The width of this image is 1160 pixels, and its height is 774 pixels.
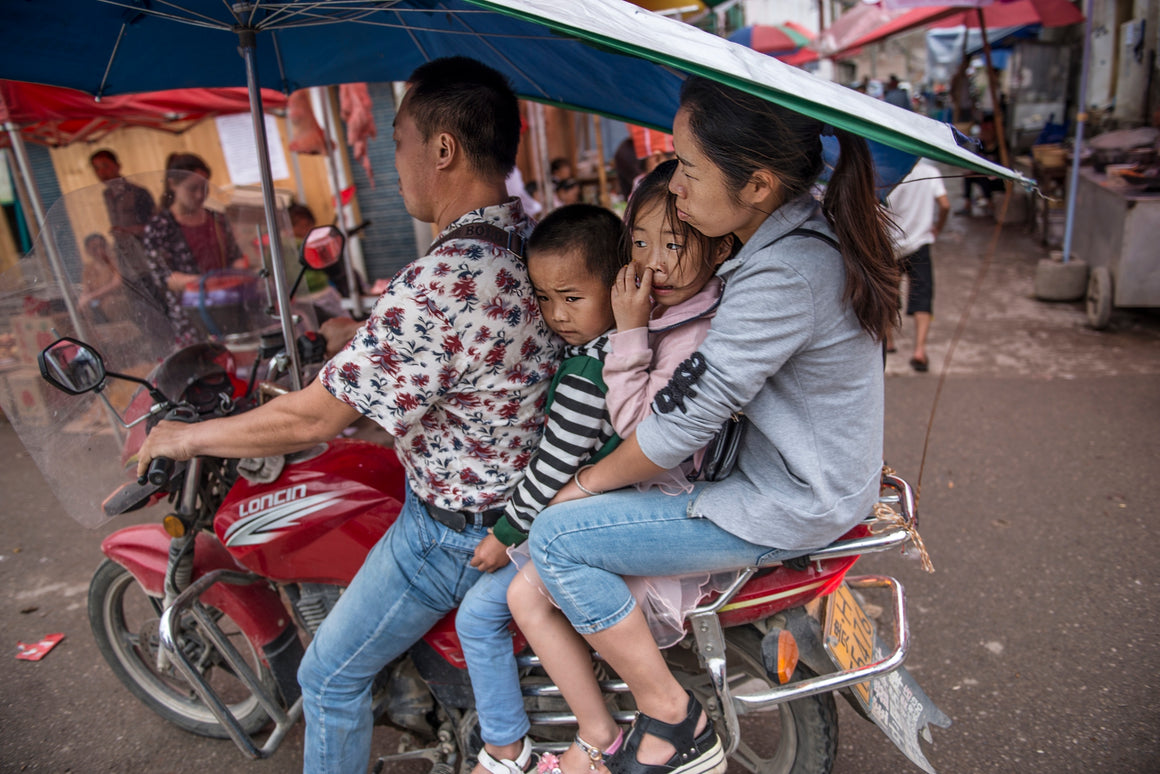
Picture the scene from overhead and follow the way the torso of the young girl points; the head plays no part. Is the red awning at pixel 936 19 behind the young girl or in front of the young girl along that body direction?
behind

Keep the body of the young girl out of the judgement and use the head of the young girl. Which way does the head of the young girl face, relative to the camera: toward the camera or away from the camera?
toward the camera

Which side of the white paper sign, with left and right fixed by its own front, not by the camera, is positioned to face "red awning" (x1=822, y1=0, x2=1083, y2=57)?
left

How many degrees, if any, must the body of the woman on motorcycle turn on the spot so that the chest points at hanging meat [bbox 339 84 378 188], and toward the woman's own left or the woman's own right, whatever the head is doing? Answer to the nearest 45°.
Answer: approximately 45° to the woman's own right

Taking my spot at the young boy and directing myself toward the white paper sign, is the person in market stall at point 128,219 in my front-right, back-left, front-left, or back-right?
front-left

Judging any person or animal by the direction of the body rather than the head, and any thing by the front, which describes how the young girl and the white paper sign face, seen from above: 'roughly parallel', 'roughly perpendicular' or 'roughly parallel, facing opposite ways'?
roughly perpendicular

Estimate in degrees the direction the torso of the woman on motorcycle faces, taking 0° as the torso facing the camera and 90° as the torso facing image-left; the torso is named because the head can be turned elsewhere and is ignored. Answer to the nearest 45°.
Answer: approximately 90°

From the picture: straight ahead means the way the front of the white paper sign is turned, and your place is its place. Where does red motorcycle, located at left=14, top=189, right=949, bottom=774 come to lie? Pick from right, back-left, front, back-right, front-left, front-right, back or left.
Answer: front

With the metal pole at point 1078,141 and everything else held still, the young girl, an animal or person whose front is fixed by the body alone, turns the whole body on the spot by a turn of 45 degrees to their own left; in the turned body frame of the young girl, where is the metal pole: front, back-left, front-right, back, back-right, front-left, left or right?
back-left

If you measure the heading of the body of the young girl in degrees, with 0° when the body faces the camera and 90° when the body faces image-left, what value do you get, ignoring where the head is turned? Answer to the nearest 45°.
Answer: approximately 45°

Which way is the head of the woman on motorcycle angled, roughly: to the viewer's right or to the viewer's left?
to the viewer's left

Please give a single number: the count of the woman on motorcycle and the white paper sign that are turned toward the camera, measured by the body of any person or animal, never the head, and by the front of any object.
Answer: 1

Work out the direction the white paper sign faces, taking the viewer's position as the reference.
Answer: facing the viewer

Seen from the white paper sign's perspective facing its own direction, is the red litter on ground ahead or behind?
ahead
